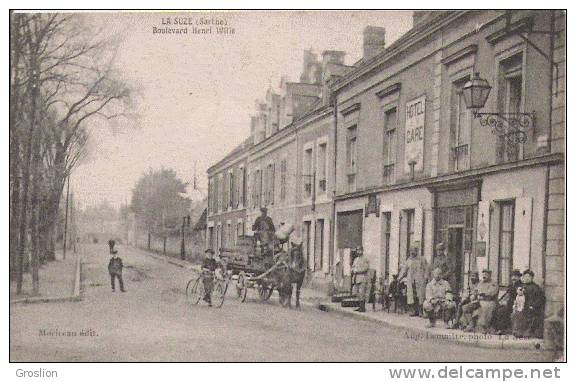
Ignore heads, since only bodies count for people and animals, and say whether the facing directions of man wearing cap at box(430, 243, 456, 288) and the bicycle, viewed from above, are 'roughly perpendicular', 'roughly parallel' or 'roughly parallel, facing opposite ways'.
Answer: roughly perpendicular

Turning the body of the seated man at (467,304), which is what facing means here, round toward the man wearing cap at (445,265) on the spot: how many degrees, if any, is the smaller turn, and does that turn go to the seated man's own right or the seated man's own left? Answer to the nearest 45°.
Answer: approximately 135° to the seated man's own right

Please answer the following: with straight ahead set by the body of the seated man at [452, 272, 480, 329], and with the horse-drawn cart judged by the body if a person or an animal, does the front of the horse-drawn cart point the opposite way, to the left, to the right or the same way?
to the left

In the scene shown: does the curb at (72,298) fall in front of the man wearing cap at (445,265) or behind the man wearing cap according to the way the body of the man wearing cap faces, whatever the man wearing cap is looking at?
in front

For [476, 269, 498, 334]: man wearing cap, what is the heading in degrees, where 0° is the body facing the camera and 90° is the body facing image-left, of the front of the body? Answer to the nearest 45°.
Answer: approximately 45°

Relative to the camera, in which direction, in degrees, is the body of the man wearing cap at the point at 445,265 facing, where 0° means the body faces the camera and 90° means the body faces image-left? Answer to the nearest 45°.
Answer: approximately 45°

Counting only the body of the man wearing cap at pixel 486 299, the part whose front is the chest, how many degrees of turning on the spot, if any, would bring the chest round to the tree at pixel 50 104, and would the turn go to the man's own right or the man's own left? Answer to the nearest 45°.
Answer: approximately 45° to the man's own right
